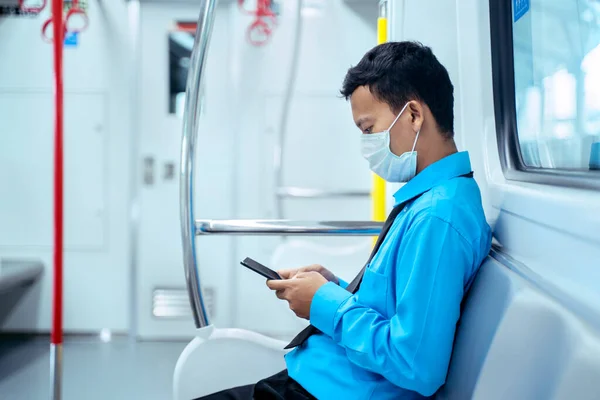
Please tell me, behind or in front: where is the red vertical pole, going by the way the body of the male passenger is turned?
in front

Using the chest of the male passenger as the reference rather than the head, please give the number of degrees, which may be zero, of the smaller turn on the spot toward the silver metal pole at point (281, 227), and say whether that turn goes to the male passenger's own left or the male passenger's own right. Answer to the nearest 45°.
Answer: approximately 45° to the male passenger's own right

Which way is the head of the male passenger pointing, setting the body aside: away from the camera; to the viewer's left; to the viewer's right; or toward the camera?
to the viewer's left

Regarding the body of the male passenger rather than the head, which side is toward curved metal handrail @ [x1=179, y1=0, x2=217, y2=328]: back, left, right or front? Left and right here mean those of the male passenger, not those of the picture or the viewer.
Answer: front

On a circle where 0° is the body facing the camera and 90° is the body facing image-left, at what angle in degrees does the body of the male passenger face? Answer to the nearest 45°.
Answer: approximately 90°
